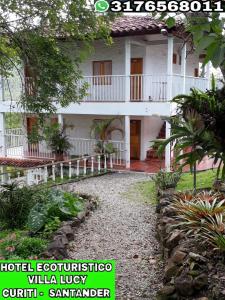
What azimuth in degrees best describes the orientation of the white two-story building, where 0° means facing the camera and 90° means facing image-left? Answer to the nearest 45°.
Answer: approximately 0°

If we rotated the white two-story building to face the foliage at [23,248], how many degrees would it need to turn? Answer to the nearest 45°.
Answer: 0° — it already faces it

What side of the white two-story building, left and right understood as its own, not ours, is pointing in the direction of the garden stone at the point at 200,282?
front

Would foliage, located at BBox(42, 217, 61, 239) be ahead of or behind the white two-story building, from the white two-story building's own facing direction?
ahead

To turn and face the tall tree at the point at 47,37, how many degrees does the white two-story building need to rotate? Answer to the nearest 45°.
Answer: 0° — it already faces it

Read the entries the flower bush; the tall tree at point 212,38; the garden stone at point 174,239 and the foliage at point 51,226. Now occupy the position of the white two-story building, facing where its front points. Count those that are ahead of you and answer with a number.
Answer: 4

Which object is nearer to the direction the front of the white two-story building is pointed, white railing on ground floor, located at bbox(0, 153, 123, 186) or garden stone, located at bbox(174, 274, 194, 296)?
the garden stone

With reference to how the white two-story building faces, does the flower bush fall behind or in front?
in front

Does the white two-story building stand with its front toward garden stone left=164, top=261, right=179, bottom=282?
yes

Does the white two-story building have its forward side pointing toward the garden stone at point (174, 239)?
yes

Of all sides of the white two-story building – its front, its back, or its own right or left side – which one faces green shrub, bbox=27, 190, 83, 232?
front

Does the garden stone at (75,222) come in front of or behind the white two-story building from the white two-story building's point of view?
in front
